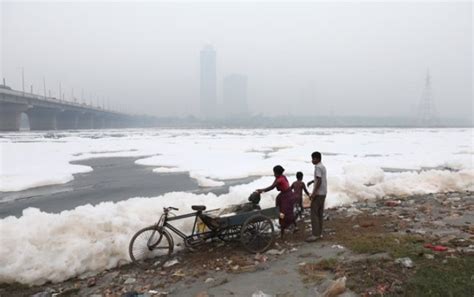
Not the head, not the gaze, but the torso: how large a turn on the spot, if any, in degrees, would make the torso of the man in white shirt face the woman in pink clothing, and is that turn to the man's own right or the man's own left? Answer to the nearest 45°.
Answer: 0° — they already face them

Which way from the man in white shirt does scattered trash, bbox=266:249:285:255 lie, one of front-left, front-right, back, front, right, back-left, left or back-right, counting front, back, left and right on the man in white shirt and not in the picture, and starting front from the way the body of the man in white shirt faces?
front-left

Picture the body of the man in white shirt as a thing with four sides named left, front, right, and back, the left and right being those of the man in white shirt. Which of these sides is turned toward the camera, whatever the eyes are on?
left

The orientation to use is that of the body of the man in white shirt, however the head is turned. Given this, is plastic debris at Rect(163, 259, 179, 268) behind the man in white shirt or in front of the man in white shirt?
in front

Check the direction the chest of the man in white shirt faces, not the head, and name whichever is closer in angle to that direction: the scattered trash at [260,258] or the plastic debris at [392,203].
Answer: the scattered trash

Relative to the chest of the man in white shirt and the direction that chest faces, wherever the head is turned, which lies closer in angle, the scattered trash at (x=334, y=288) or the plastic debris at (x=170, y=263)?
the plastic debris

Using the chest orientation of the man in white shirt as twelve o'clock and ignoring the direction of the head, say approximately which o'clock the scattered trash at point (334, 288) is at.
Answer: The scattered trash is roughly at 9 o'clock from the man in white shirt.

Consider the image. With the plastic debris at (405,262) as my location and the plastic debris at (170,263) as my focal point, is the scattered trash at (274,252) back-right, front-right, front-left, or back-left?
front-right

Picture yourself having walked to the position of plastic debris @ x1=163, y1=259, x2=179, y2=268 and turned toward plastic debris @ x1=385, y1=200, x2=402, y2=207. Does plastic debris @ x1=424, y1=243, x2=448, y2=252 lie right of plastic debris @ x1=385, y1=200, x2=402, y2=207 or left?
right

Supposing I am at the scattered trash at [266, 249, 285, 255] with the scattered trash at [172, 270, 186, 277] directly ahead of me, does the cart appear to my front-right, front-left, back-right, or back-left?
front-right

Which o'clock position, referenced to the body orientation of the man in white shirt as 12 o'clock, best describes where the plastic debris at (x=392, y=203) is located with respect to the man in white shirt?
The plastic debris is roughly at 4 o'clock from the man in white shirt.

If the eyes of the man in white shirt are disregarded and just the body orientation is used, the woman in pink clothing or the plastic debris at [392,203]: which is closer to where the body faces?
the woman in pink clothing

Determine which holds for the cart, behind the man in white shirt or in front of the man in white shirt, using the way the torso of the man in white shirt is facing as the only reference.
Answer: in front

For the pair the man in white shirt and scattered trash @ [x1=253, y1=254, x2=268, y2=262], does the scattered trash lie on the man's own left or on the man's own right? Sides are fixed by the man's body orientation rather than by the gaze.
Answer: on the man's own left

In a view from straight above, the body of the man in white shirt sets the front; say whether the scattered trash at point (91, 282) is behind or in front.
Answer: in front
